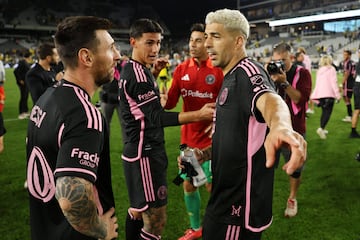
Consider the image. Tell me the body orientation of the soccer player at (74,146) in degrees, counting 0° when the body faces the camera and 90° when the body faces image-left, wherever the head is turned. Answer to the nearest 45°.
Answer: approximately 225°

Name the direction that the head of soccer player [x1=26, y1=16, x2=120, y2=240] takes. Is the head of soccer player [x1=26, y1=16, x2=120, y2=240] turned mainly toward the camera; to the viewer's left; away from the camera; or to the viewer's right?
to the viewer's right

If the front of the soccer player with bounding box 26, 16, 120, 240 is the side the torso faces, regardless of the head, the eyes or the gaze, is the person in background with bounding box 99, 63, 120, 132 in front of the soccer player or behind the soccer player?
in front

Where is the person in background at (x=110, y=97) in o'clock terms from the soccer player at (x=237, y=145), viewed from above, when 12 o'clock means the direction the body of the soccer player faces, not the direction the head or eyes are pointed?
The person in background is roughly at 2 o'clock from the soccer player.

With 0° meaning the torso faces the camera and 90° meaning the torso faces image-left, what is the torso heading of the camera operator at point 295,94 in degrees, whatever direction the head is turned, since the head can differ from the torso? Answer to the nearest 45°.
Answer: approximately 45°

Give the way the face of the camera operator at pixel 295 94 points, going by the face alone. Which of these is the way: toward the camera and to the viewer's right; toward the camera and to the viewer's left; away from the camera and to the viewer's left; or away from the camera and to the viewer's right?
toward the camera and to the viewer's left

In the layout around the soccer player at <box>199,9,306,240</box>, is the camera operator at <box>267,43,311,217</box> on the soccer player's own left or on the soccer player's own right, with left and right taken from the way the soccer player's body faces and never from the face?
on the soccer player's own right
